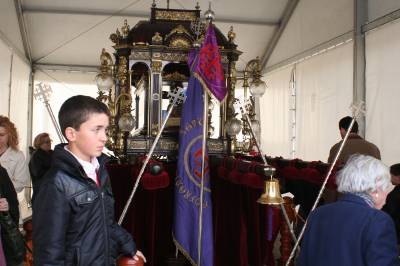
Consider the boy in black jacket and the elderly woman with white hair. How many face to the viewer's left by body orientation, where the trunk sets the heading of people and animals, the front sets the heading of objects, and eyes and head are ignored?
0

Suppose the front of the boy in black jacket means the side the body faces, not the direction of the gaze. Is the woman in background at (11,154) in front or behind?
behind

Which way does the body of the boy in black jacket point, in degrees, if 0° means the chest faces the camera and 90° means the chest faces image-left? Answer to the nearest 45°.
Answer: approximately 315°
